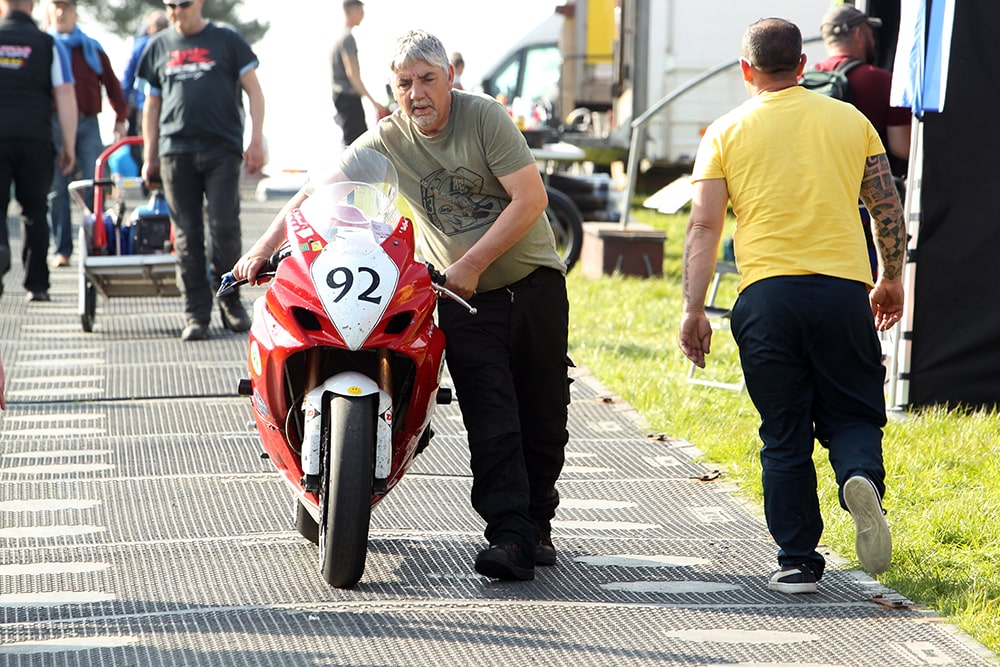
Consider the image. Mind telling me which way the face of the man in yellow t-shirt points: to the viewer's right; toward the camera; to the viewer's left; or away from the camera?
away from the camera

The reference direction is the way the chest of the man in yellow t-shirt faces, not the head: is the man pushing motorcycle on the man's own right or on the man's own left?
on the man's own left

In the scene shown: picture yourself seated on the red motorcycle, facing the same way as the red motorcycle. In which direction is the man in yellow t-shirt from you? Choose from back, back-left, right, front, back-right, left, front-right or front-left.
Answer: left

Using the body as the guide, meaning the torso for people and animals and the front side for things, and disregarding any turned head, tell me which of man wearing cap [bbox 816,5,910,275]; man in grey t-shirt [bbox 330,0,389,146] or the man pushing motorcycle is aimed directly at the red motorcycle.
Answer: the man pushing motorcycle

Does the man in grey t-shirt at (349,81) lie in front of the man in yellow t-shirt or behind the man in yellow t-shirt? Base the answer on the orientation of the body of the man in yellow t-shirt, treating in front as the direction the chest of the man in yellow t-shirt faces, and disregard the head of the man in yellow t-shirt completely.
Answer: in front

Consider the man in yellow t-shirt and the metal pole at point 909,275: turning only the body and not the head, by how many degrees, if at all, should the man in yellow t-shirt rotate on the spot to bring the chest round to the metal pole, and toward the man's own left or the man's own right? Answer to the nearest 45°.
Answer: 0° — they already face it

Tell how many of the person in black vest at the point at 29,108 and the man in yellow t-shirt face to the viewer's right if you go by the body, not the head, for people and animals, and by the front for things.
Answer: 0

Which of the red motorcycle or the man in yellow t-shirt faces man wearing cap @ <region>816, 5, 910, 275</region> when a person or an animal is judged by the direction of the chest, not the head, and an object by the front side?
the man in yellow t-shirt

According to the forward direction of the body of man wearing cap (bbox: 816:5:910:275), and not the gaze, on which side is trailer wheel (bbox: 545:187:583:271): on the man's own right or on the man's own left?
on the man's own left

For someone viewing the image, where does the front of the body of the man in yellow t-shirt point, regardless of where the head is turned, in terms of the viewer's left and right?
facing away from the viewer
